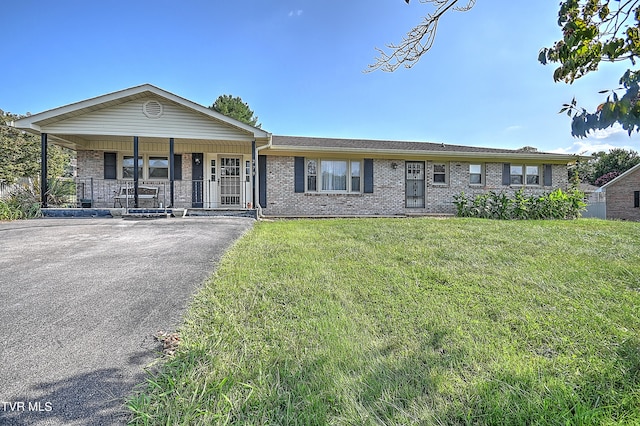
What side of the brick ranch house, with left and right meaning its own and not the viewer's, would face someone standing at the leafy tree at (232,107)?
back

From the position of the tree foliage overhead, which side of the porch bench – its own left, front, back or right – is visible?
front

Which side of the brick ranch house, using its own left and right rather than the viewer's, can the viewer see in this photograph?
front

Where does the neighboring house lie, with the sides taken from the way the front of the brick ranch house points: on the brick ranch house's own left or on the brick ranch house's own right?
on the brick ranch house's own left

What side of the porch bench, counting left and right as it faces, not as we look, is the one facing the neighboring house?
left

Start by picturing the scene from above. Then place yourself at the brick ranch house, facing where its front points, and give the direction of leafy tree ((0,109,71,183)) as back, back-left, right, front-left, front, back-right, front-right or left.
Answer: back-right

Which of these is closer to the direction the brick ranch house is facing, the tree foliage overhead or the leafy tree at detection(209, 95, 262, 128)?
the tree foliage overhead

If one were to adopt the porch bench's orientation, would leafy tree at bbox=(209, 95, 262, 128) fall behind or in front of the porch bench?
behind

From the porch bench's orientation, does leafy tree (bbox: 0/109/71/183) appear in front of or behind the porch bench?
behind

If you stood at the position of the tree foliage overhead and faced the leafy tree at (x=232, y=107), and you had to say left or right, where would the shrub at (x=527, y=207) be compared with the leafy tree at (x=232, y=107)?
right
